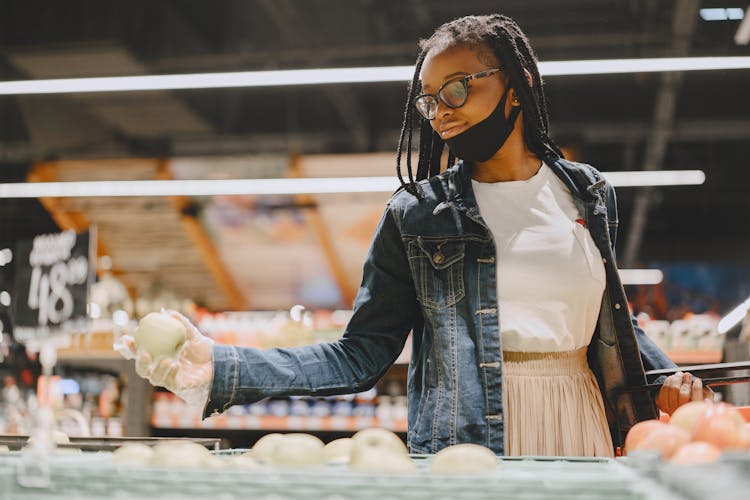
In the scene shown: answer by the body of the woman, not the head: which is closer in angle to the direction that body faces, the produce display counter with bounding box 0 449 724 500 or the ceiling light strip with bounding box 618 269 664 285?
the produce display counter

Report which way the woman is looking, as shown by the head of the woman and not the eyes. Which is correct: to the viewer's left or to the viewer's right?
to the viewer's left
